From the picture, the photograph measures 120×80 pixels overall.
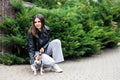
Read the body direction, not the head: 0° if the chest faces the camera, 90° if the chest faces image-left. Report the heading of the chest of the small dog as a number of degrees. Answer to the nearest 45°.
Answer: approximately 0°
